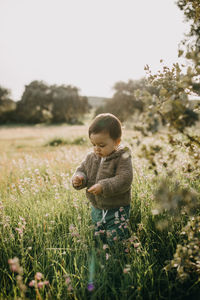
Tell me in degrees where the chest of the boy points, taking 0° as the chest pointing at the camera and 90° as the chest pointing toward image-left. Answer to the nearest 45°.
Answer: approximately 45°
